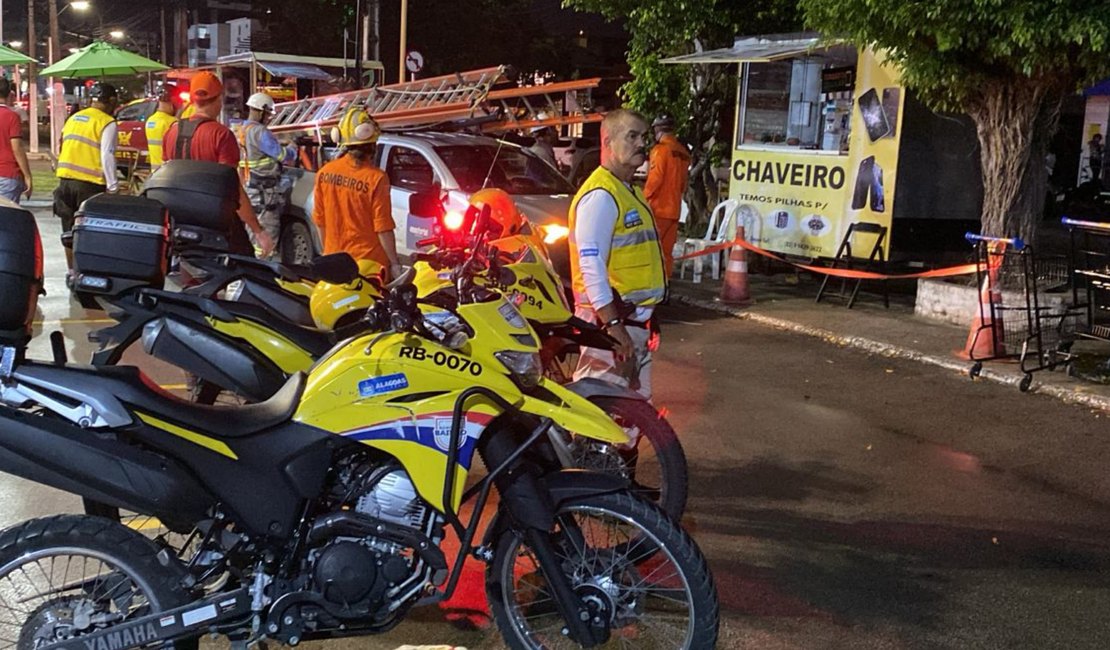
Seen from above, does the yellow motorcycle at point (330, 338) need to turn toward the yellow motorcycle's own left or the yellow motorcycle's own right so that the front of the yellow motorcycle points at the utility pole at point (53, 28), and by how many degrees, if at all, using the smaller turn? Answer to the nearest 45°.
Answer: approximately 90° to the yellow motorcycle's own left

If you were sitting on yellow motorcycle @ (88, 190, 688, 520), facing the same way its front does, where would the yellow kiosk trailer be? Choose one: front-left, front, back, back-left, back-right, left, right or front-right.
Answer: front-left

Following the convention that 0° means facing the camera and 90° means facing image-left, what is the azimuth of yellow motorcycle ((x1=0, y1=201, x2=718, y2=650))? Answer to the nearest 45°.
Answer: approximately 270°

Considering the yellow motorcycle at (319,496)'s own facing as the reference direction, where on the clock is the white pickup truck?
The white pickup truck is roughly at 9 o'clock from the yellow motorcycle.

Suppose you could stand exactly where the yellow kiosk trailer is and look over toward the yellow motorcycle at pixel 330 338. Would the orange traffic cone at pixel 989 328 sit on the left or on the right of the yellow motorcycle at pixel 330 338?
left

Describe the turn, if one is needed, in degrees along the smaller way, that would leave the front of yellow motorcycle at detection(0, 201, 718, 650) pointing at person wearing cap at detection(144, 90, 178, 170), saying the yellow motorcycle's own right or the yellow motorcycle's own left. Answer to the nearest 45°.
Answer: approximately 90° to the yellow motorcycle's own left

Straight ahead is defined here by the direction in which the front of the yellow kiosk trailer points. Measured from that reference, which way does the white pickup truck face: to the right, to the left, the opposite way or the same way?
to the left

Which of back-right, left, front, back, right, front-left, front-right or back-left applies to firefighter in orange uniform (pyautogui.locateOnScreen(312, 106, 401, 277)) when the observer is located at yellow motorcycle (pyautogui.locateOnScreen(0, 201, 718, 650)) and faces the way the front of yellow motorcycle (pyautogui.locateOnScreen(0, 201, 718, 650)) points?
left

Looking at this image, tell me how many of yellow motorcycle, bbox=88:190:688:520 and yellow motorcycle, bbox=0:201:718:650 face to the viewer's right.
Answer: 2

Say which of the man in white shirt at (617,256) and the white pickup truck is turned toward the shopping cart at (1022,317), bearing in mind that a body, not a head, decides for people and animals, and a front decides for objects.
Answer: the white pickup truck

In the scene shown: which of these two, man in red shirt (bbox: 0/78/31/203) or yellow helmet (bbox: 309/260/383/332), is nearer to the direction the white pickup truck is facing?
the yellow helmet

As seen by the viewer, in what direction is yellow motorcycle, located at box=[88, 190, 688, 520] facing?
to the viewer's right

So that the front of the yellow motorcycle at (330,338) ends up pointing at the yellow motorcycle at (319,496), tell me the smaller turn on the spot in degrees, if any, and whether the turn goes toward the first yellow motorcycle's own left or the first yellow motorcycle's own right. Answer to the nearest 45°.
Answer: approximately 90° to the first yellow motorcycle's own right

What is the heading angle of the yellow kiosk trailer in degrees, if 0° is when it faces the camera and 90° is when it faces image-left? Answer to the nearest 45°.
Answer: approximately 45°
